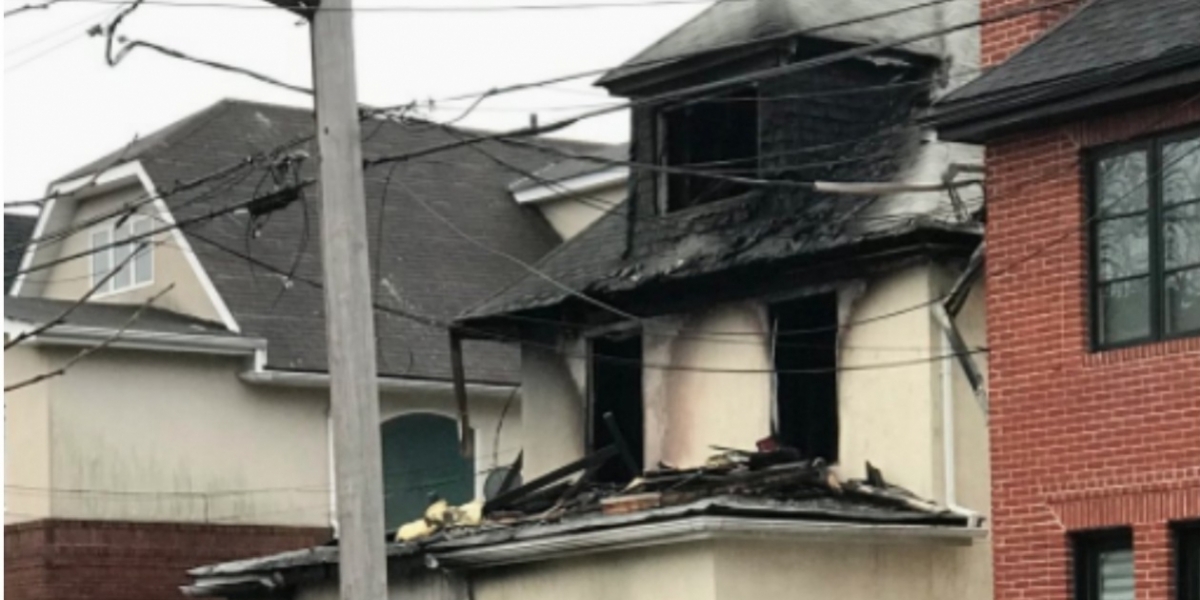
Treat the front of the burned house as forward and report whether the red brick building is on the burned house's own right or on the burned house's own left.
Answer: on the burned house's own left

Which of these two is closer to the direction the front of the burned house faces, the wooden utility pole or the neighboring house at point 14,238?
the wooden utility pole

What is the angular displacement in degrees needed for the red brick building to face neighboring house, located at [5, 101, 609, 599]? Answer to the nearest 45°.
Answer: approximately 135° to its right

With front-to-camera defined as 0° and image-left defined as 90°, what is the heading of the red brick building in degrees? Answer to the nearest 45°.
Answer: approximately 0°

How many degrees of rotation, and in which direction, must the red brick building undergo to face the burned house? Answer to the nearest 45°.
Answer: approximately 135° to its right

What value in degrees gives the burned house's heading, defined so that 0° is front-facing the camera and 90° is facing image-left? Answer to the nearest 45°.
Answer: approximately 45°

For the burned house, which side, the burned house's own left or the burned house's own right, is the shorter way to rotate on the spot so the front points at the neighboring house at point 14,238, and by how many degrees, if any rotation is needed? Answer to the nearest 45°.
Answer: approximately 90° to the burned house's own right

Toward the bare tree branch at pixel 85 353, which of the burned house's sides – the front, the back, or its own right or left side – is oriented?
right

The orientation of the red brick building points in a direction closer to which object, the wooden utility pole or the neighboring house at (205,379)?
the wooden utility pole

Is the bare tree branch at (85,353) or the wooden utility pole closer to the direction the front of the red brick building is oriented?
the wooden utility pole

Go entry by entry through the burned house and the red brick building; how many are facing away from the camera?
0
